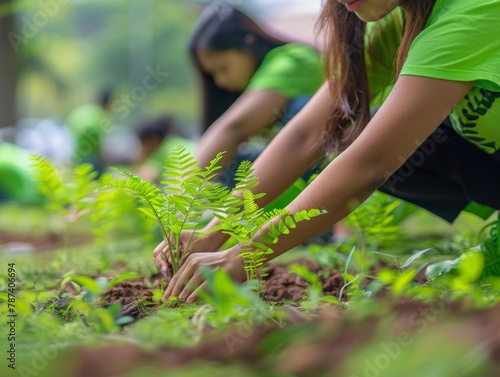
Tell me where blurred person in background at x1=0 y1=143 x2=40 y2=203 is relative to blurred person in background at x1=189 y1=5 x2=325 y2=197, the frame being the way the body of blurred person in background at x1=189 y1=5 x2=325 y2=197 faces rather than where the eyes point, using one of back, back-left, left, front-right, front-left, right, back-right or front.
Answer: front-right

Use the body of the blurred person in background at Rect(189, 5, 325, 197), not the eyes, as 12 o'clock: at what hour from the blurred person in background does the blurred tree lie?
The blurred tree is roughly at 2 o'clock from the blurred person in background.

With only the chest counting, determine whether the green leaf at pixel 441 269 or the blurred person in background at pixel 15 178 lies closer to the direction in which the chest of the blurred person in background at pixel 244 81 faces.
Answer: the blurred person in background

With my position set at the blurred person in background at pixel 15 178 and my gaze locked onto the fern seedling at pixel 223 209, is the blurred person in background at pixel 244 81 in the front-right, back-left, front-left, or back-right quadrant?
front-left

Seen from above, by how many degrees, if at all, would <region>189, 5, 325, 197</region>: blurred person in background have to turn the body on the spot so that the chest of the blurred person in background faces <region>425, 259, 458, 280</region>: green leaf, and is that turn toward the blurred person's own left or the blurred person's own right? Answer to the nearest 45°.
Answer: approximately 90° to the blurred person's own left

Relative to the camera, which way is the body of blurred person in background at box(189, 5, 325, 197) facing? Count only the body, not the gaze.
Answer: to the viewer's left

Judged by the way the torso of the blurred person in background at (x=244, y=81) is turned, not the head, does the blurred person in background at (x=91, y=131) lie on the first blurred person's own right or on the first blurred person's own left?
on the first blurred person's own right

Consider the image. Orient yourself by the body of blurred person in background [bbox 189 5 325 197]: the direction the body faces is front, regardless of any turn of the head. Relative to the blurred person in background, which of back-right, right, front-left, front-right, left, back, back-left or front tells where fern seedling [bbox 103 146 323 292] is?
left
